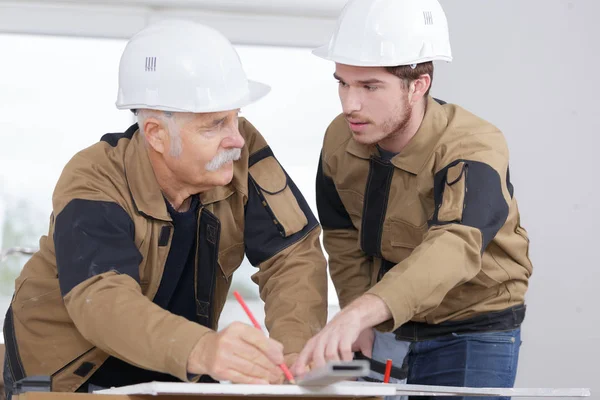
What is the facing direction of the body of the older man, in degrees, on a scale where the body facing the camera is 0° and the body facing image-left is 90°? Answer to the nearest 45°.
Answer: approximately 315°
